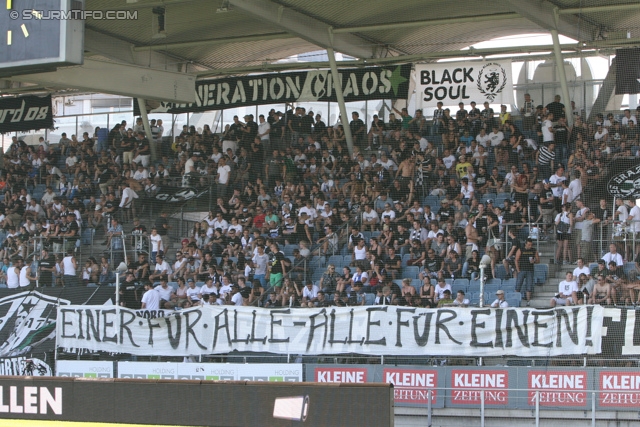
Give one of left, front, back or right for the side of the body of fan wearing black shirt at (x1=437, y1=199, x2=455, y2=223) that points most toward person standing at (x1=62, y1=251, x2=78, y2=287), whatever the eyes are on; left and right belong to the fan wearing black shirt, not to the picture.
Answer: right

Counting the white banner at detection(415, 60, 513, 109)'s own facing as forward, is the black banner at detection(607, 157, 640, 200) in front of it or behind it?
in front

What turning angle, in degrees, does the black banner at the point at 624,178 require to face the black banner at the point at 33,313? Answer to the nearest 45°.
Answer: approximately 90° to its right

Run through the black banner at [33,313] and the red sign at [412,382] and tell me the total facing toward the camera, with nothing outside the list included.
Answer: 2

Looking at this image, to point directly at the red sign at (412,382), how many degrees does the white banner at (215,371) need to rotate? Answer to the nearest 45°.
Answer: approximately 45° to its left
